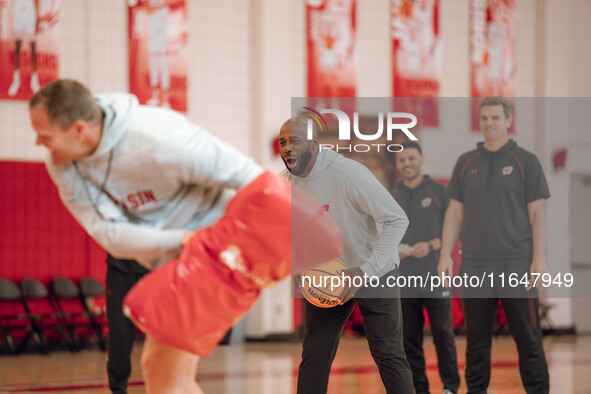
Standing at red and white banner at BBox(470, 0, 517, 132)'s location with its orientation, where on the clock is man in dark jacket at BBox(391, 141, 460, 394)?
The man in dark jacket is roughly at 12 o'clock from the red and white banner.

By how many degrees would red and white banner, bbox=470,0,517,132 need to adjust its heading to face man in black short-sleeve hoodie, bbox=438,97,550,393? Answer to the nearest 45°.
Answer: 0° — it already faces them

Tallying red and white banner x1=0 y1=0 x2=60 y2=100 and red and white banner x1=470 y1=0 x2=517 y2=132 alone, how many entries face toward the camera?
2

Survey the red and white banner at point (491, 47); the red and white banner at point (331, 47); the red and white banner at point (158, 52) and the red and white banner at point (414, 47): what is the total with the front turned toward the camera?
4

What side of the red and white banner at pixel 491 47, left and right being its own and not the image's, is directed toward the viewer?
front

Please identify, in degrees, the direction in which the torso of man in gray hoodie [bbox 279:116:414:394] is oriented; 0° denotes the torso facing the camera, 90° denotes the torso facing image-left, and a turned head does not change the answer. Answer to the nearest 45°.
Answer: approximately 45°

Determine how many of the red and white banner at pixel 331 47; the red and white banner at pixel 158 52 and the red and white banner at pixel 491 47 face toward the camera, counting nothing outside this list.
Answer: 3

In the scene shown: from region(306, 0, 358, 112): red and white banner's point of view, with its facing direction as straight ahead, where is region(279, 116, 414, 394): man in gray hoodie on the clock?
The man in gray hoodie is roughly at 12 o'clock from the red and white banner.

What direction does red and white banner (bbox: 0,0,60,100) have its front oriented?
toward the camera

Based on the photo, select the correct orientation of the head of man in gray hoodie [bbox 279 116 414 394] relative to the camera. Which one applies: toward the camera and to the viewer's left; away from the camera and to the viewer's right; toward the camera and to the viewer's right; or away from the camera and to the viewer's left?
toward the camera and to the viewer's left

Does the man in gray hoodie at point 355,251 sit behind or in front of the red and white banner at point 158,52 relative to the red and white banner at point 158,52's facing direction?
in front

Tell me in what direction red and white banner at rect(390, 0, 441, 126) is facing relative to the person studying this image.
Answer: facing the viewer

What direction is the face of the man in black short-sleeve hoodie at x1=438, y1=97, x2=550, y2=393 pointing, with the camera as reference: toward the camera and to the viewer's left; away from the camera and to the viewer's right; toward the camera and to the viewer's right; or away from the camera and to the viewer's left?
toward the camera and to the viewer's left

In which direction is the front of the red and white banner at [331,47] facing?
toward the camera

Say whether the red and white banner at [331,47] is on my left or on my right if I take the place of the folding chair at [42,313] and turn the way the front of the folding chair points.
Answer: on my left

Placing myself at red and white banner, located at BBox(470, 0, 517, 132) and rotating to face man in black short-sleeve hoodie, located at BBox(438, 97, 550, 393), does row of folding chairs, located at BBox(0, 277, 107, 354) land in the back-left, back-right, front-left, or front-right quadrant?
front-right
